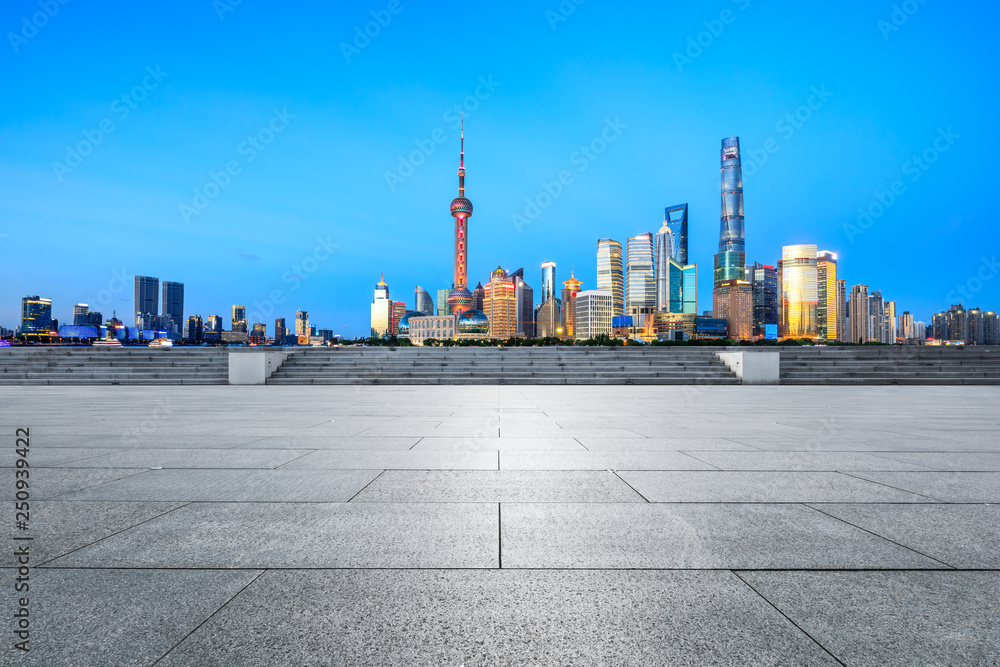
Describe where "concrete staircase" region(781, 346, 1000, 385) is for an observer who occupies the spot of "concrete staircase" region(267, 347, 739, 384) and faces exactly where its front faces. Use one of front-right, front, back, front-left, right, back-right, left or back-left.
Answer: left

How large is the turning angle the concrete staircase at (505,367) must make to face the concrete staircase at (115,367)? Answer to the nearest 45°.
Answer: approximately 90° to its right

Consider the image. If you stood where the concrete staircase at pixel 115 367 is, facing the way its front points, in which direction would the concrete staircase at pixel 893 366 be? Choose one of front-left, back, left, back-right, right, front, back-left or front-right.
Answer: front-left

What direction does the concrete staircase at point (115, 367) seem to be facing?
toward the camera

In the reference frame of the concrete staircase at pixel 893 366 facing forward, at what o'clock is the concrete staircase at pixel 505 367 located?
the concrete staircase at pixel 505 367 is roughly at 2 o'clock from the concrete staircase at pixel 893 366.

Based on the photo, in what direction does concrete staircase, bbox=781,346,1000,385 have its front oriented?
toward the camera

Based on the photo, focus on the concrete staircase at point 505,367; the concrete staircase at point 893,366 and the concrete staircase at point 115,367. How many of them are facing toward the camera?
3

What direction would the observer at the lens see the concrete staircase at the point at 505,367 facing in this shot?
facing the viewer

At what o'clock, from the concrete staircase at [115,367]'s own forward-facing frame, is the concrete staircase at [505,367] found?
the concrete staircase at [505,367] is roughly at 10 o'clock from the concrete staircase at [115,367].
